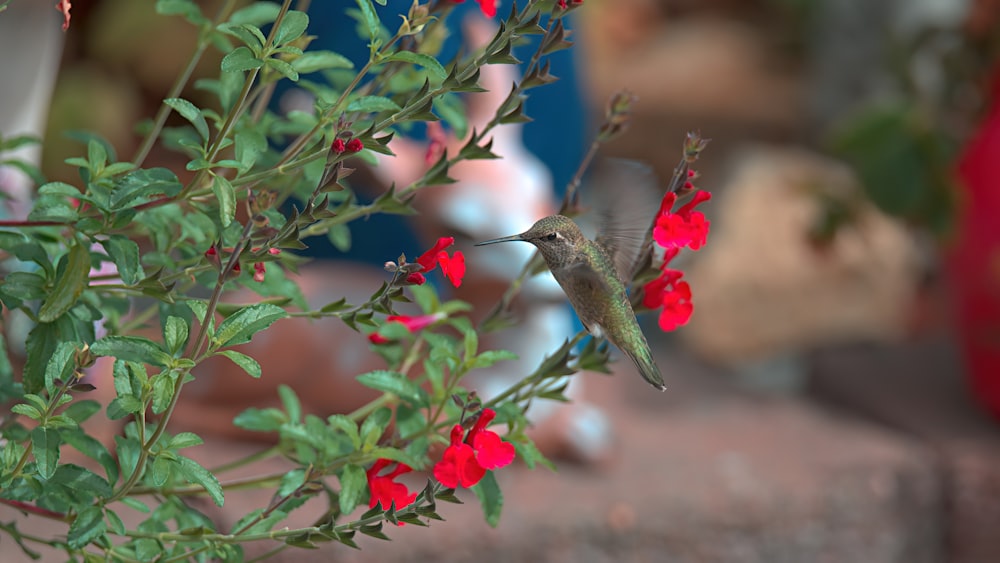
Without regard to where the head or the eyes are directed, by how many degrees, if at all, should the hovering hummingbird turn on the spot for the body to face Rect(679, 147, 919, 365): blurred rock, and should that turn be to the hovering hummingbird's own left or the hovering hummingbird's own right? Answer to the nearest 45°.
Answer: approximately 90° to the hovering hummingbird's own right

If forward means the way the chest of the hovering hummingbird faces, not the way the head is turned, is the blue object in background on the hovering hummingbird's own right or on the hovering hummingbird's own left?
on the hovering hummingbird's own right

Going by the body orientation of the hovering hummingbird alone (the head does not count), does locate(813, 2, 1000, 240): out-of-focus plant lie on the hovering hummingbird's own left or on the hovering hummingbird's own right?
on the hovering hummingbird's own right

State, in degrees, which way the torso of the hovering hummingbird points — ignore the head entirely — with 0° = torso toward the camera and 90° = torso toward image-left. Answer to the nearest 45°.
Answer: approximately 90°
